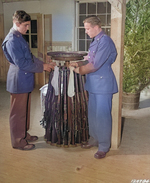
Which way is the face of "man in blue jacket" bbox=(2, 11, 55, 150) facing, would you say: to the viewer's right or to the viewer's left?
to the viewer's right

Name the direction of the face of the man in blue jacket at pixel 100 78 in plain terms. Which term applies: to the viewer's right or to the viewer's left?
to the viewer's left

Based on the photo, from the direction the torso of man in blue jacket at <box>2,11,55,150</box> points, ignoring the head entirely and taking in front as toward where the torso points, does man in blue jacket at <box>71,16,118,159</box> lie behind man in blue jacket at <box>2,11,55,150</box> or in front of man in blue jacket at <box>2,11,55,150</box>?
in front

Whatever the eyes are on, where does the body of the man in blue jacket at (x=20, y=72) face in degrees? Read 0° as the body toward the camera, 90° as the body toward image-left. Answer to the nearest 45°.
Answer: approximately 270°
